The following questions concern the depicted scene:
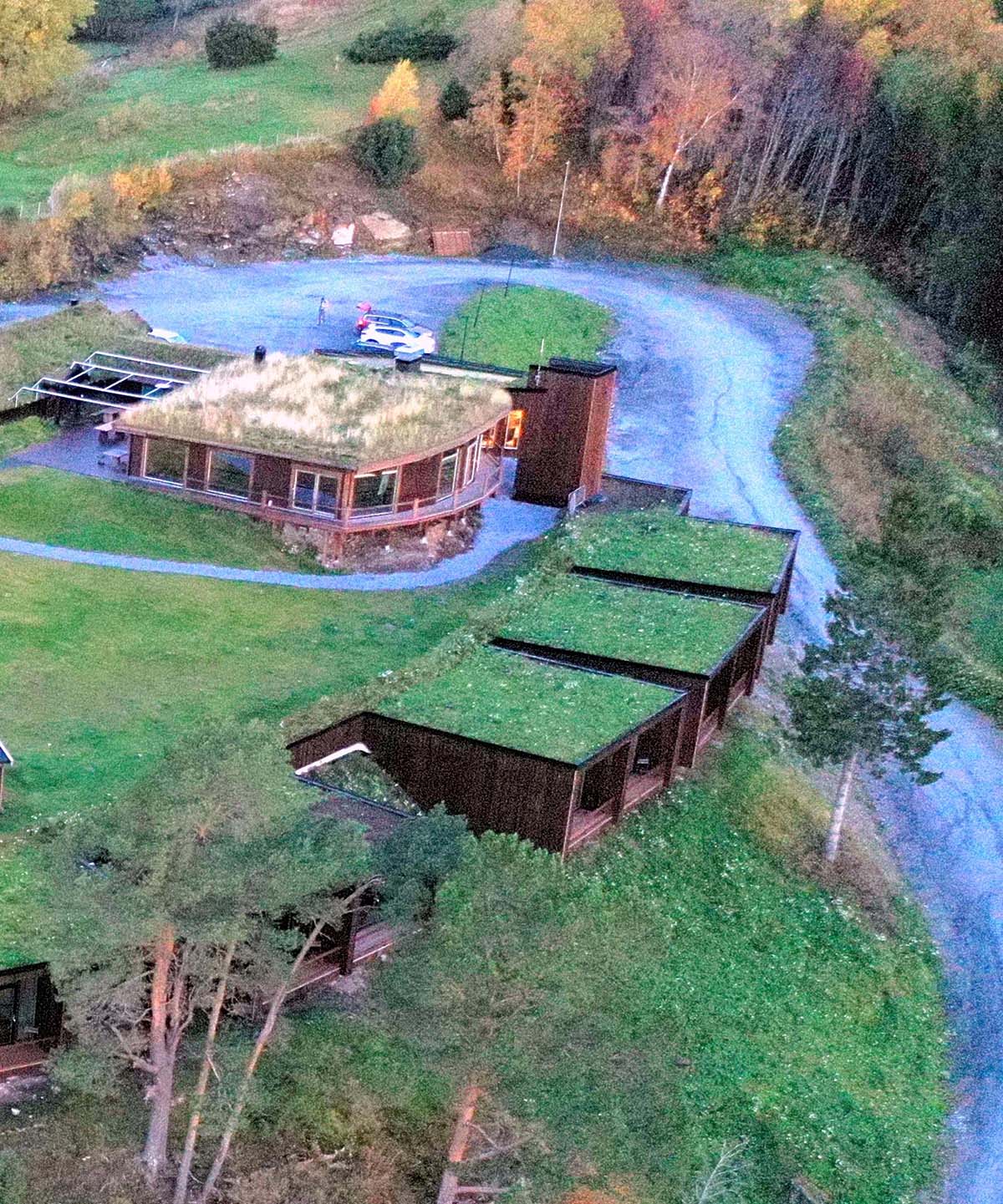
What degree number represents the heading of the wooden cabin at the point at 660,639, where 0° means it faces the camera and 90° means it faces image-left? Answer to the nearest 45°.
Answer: approximately 315°

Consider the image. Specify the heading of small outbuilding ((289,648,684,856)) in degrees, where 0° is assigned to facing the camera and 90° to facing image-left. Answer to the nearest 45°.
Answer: approximately 315°

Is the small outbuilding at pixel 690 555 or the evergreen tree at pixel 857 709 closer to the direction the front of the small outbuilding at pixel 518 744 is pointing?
the evergreen tree

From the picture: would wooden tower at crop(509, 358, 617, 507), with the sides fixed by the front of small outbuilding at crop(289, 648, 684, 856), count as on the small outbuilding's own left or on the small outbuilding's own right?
on the small outbuilding's own left

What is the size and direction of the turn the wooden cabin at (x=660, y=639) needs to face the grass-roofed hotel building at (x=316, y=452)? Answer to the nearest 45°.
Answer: approximately 180°

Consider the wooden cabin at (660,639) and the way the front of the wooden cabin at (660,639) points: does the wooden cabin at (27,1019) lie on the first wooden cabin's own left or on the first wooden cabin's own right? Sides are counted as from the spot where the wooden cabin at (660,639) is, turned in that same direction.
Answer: on the first wooden cabin's own right
